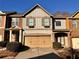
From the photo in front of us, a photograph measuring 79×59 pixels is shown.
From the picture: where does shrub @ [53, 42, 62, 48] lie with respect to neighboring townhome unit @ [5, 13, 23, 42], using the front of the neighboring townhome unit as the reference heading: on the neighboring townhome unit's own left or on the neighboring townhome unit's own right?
on the neighboring townhome unit's own left

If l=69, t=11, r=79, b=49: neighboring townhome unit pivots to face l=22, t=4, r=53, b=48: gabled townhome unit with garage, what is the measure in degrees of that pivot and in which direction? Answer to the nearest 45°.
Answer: approximately 90° to its right

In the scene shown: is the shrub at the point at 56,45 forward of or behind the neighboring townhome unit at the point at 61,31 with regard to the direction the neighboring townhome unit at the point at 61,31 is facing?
forward

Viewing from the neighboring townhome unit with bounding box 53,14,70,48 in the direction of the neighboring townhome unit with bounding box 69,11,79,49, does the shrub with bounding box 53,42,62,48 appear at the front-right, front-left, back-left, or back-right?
back-right

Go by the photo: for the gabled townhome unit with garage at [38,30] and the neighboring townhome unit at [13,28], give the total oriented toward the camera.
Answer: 2

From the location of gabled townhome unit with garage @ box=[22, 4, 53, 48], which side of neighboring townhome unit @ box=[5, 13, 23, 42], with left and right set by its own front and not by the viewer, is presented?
left

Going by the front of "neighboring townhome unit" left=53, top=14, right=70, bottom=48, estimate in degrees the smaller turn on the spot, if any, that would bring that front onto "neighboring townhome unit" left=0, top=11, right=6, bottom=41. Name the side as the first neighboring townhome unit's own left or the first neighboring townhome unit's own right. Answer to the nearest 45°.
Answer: approximately 90° to the first neighboring townhome unit's own right

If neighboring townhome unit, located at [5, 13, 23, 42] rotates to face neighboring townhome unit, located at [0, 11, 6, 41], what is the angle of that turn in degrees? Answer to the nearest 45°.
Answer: approximately 90° to its right

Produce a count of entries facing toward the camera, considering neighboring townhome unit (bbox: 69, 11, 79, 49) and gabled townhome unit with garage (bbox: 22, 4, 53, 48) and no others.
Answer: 2

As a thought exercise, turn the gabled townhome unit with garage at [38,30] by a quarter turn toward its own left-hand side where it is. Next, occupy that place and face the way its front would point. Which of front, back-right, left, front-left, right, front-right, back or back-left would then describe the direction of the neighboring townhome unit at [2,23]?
back

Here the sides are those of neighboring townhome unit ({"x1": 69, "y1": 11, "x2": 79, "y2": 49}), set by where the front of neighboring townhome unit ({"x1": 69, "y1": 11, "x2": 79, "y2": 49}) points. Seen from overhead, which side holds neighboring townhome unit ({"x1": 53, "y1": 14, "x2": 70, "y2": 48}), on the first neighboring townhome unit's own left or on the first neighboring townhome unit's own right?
on the first neighboring townhome unit's own right

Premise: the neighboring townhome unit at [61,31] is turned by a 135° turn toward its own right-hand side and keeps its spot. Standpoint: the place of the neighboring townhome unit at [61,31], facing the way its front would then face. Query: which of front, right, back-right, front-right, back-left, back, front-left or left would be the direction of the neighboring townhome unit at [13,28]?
front-left
